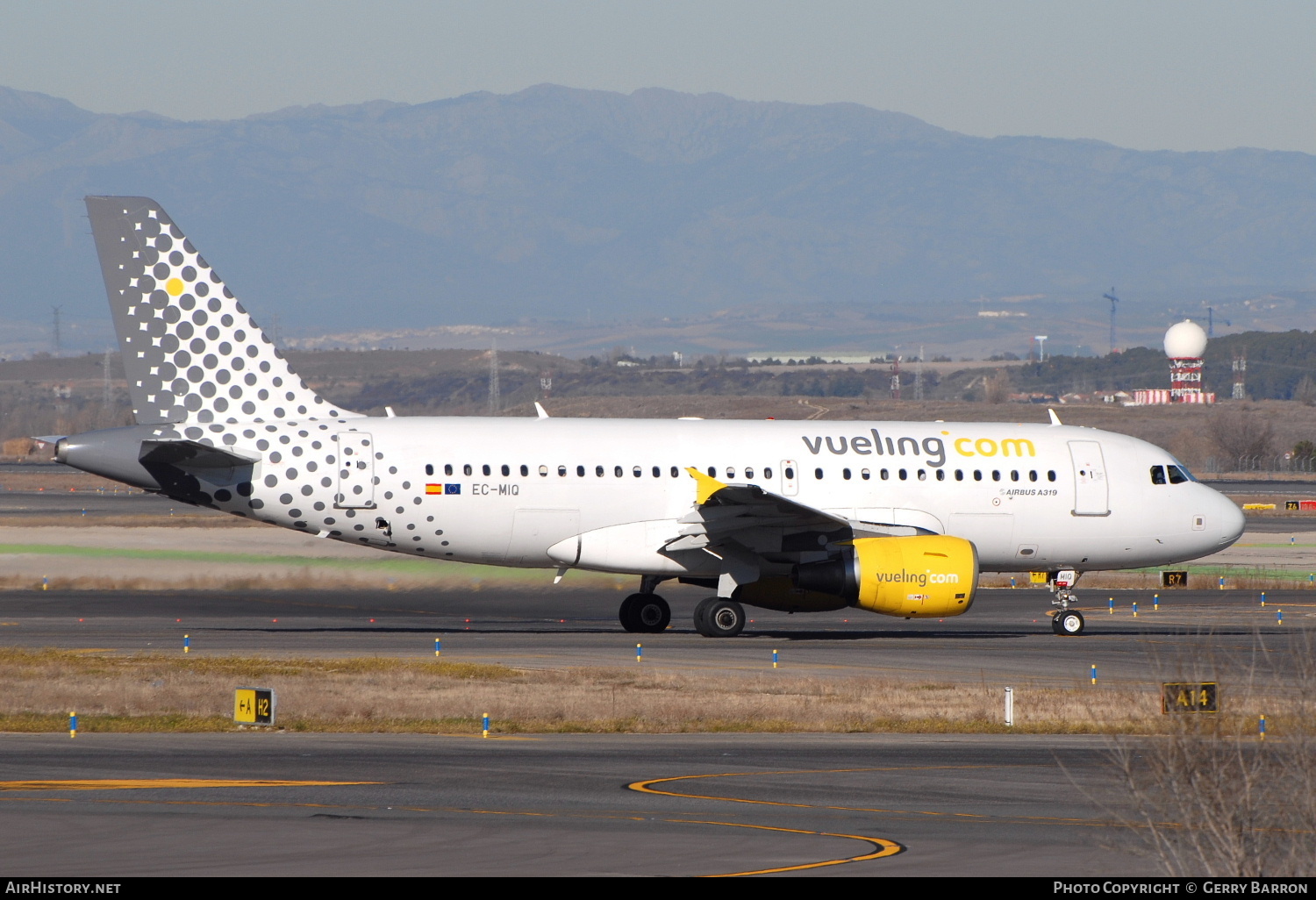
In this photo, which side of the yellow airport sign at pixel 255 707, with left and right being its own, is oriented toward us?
front

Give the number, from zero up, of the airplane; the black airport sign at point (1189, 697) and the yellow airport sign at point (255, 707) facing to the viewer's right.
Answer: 1

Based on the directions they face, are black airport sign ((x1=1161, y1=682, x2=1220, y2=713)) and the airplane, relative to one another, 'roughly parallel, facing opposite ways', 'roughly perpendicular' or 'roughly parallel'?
roughly perpendicular

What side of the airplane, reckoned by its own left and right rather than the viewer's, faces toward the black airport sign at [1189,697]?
right

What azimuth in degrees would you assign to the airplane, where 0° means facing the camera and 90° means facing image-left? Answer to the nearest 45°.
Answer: approximately 270°

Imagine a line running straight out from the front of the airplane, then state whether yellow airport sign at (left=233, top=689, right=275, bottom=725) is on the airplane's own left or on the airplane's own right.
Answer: on the airplane's own right

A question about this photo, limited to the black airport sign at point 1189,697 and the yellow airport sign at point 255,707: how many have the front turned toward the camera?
2

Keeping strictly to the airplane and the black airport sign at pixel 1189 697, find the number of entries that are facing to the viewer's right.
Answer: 1

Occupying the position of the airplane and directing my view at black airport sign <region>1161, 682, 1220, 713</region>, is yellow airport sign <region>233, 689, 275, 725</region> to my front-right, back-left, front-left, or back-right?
front-right

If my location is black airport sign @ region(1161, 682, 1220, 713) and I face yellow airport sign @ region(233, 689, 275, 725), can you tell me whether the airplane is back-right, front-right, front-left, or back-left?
front-right

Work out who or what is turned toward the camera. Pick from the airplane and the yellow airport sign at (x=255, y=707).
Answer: the yellow airport sign

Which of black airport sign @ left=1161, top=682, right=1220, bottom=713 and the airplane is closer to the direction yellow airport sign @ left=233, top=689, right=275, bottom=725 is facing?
the black airport sign

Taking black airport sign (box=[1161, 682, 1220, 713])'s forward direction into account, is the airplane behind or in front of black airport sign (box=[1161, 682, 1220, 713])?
behind

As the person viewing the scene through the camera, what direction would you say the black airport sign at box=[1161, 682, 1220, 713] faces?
facing the viewer

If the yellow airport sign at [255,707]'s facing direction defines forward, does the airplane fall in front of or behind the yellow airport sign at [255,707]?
behind

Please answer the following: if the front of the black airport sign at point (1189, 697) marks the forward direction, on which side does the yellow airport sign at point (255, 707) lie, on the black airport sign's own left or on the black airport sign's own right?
on the black airport sign's own right
